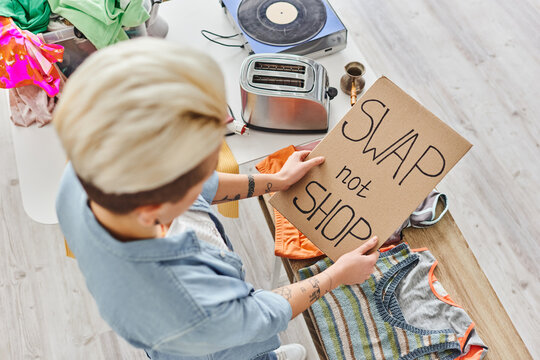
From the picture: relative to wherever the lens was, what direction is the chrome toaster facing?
facing to the right of the viewer

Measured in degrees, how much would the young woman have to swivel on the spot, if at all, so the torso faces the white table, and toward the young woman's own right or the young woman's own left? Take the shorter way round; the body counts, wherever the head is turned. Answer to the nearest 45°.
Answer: approximately 90° to the young woman's own left

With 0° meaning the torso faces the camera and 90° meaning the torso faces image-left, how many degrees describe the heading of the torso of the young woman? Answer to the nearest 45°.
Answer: approximately 270°

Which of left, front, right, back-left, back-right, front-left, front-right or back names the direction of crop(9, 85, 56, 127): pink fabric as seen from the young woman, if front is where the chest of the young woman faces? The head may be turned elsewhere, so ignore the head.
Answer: back-left

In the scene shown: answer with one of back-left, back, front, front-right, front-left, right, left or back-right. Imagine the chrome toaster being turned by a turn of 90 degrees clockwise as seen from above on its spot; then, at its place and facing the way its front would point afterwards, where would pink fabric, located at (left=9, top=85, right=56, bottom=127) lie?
right

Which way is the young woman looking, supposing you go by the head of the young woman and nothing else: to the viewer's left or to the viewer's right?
to the viewer's right
